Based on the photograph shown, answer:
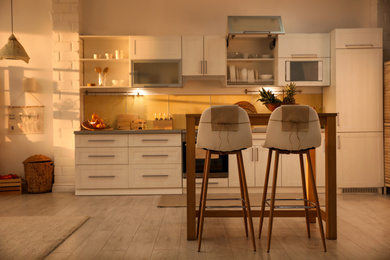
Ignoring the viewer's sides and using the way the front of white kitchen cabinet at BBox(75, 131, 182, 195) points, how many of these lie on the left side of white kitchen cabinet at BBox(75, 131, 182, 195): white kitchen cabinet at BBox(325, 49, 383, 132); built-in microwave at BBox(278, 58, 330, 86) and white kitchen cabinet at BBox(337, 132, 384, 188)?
3

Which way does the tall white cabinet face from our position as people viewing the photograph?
facing the viewer

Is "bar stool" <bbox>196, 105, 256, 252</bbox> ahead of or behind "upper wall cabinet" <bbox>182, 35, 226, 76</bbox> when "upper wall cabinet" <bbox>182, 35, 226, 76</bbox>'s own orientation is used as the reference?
ahead

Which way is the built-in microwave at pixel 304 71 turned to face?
toward the camera

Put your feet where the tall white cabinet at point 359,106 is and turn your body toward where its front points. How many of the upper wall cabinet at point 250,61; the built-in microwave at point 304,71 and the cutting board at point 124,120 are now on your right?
3

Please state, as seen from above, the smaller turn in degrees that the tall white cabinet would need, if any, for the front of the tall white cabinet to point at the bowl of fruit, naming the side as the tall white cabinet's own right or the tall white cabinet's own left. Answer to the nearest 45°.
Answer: approximately 90° to the tall white cabinet's own right

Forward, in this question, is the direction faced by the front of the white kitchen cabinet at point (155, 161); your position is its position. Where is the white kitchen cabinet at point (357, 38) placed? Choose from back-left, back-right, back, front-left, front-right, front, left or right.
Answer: left

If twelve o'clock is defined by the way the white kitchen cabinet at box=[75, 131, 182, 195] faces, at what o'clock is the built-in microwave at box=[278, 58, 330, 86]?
The built-in microwave is roughly at 9 o'clock from the white kitchen cabinet.

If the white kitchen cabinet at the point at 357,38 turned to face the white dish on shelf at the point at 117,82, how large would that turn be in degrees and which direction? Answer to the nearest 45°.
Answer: approximately 90° to its right

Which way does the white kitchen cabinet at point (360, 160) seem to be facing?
toward the camera

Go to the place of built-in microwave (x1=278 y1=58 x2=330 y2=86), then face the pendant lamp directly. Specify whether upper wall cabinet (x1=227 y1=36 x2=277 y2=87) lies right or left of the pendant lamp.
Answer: right

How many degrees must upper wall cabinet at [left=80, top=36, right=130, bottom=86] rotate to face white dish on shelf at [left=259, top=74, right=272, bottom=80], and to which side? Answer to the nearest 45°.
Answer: approximately 90° to its left
